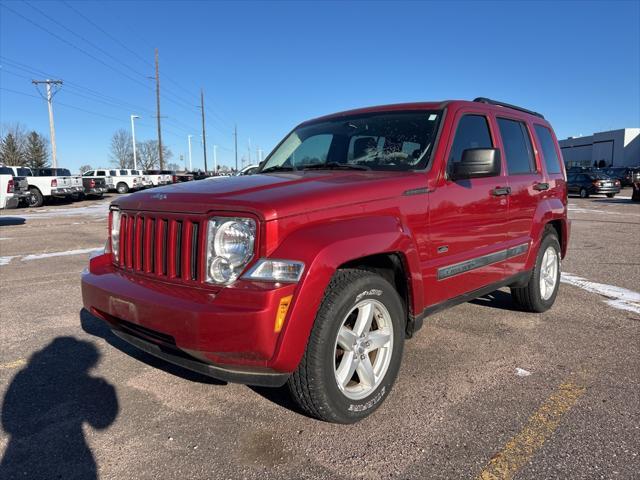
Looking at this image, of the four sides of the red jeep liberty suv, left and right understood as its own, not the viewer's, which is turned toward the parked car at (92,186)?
right

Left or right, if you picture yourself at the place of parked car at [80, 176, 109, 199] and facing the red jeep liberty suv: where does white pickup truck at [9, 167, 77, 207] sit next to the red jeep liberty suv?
right

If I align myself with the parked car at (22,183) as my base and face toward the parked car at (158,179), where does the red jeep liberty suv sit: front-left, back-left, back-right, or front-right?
back-right
